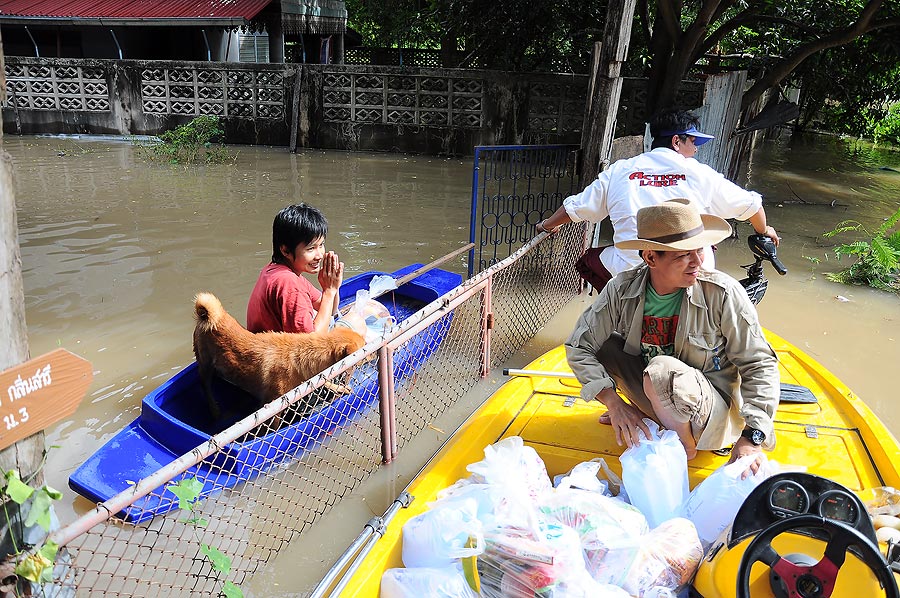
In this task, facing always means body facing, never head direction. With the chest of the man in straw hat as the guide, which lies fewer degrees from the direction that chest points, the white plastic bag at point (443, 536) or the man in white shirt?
the white plastic bag

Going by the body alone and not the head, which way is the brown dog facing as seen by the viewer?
to the viewer's right

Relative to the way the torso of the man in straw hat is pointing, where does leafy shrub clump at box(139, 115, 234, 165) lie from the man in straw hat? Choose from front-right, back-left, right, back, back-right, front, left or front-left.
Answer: back-right

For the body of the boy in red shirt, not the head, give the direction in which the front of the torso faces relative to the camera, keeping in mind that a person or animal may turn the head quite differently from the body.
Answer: to the viewer's right

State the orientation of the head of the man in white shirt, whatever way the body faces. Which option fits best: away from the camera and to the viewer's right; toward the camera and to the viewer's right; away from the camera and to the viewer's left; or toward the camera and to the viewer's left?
away from the camera and to the viewer's right

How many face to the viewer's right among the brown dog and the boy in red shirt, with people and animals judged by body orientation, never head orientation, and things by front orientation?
2

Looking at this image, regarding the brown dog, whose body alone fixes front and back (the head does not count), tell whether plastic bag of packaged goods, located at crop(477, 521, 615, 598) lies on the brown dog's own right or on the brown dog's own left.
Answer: on the brown dog's own right
